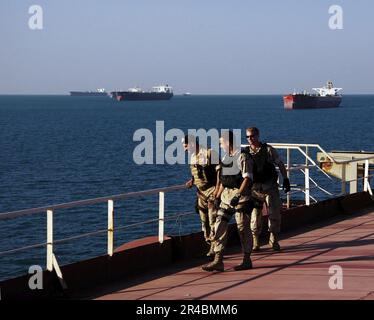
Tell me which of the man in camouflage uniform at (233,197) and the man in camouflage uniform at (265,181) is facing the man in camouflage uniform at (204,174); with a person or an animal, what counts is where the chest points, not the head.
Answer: the man in camouflage uniform at (265,181)

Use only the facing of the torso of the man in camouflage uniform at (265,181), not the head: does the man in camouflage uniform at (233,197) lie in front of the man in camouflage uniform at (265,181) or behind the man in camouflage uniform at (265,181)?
in front

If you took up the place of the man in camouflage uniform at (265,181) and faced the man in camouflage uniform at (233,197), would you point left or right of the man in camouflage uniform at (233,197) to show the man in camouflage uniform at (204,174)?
right

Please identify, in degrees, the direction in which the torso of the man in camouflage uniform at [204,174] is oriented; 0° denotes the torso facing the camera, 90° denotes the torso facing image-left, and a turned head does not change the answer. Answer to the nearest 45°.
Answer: approximately 45°

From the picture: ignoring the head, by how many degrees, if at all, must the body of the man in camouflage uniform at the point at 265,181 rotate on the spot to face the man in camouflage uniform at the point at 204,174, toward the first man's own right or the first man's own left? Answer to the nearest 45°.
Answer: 0° — they already face them

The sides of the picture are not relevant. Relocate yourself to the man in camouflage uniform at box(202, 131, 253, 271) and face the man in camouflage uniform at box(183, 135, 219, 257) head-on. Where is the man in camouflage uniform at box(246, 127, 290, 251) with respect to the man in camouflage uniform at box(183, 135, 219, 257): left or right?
right

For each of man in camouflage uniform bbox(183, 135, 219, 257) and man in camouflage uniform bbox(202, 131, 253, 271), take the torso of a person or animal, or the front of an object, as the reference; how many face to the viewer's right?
0

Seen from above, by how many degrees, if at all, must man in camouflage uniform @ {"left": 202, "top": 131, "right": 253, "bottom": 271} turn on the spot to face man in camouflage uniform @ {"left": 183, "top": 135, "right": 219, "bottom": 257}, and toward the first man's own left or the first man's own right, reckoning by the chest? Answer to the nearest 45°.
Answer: approximately 90° to the first man's own right

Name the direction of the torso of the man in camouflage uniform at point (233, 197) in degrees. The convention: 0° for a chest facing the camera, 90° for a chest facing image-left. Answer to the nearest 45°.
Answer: approximately 45°
